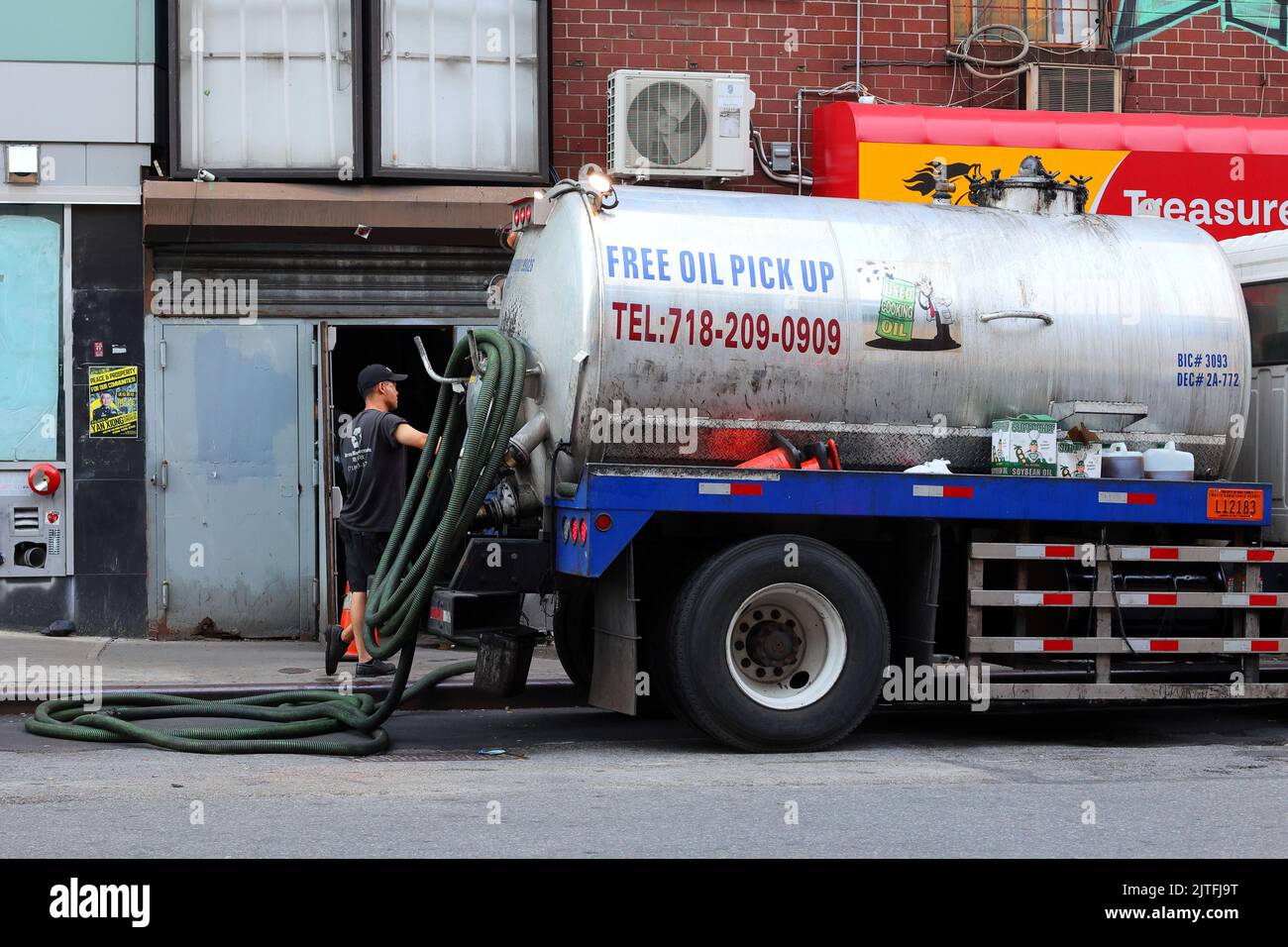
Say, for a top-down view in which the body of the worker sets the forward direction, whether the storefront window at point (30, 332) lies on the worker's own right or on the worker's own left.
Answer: on the worker's own left

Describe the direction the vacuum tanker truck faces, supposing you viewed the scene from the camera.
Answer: facing to the right of the viewer

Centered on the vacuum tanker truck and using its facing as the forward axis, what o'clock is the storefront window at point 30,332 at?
The storefront window is roughly at 7 o'clock from the vacuum tanker truck.

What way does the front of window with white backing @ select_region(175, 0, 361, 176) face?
toward the camera

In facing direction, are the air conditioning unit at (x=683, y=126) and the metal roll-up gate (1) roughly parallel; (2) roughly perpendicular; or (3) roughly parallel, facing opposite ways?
roughly parallel

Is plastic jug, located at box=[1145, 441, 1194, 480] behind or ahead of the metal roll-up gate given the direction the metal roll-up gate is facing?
ahead

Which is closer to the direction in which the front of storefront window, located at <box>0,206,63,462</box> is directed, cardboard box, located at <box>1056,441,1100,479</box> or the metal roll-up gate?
the cardboard box

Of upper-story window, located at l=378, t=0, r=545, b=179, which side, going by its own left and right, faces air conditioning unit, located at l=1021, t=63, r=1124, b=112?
left

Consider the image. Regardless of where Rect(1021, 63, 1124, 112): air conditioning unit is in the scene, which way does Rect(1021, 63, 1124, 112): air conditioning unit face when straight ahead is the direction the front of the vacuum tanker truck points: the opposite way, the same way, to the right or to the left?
to the right

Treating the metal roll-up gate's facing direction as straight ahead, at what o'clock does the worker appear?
The worker is roughly at 12 o'clock from the metal roll-up gate.

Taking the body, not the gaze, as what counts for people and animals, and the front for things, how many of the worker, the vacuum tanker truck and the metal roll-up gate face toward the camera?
1

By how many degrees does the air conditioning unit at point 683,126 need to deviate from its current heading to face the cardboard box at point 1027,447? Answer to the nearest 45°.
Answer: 0° — it already faces it

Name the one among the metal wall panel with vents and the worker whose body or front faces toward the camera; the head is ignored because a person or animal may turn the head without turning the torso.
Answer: the metal wall panel with vents

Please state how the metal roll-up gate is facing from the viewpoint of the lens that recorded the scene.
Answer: facing the viewer

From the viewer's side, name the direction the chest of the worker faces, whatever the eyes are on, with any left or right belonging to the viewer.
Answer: facing away from the viewer and to the right of the viewer

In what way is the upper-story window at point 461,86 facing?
toward the camera

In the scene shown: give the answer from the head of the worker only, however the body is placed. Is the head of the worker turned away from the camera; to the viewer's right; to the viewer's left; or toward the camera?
to the viewer's right

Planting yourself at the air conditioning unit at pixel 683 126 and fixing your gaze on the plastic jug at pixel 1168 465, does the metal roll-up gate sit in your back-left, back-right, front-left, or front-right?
back-right
